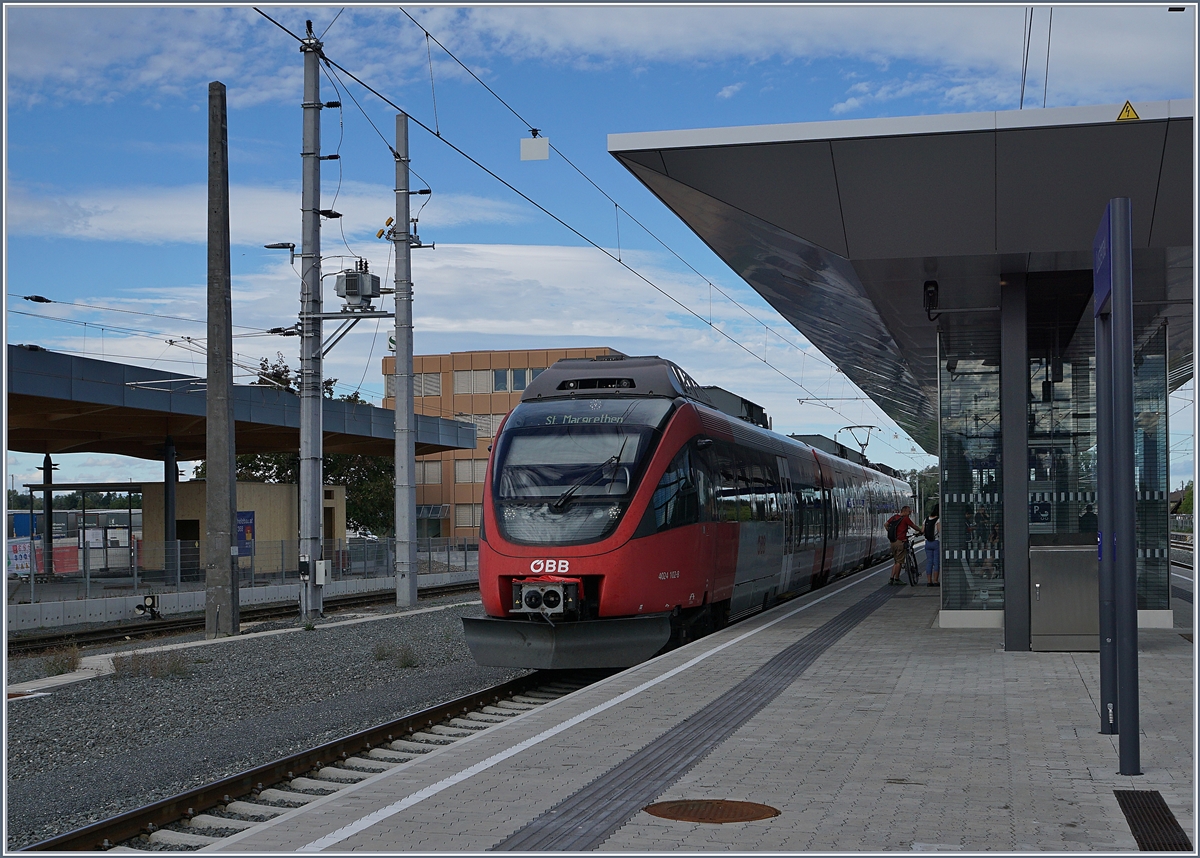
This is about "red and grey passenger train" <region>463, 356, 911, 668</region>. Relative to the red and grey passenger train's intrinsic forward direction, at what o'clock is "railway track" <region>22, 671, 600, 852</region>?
The railway track is roughly at 11 o'clock from the red and grey passenger train.

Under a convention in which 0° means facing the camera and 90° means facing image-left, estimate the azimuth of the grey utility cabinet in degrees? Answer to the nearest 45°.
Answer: approximately 0°

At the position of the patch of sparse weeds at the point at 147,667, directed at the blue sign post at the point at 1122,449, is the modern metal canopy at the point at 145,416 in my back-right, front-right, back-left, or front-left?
back-left

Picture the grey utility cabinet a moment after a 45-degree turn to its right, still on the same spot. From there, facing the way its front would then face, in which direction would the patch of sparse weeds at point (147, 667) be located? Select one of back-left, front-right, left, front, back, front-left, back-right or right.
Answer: front-right
